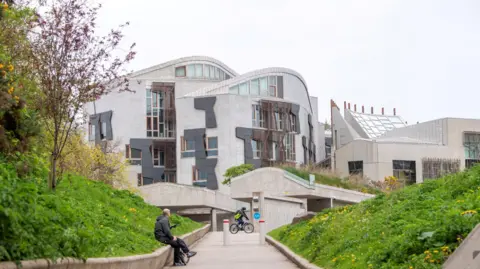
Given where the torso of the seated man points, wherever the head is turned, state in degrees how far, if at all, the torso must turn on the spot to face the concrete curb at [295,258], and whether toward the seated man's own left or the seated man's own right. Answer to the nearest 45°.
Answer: approximately 45° to the seated man's own right

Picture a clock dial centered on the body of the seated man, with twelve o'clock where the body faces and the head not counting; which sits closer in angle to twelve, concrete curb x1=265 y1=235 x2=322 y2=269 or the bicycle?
the concrete curb

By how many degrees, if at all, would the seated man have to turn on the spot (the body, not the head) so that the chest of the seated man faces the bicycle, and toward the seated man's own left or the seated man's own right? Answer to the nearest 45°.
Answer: approximately 90° to the seated man's own left

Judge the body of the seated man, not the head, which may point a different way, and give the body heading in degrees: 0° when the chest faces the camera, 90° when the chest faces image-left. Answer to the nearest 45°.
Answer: approximately 270°

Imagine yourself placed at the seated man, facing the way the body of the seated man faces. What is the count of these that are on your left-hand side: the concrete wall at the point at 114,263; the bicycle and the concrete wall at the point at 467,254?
1

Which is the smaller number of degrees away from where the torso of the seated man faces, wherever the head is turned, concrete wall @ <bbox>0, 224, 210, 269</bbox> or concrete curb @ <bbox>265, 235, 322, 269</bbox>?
the concrete curb
